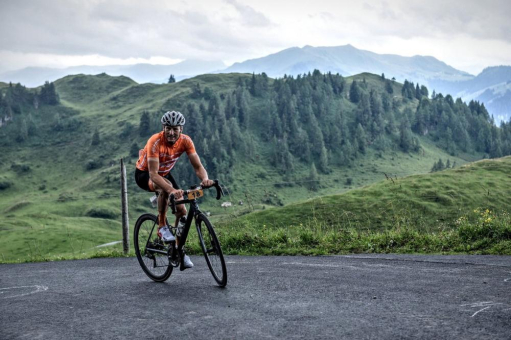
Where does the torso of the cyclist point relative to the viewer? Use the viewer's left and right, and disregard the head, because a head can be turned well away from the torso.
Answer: facing the viewer and to the right of the viewer

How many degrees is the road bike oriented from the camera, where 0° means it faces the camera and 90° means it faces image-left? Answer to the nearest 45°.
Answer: approximately 315°

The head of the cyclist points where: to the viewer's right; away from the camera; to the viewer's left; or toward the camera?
toward the camera
